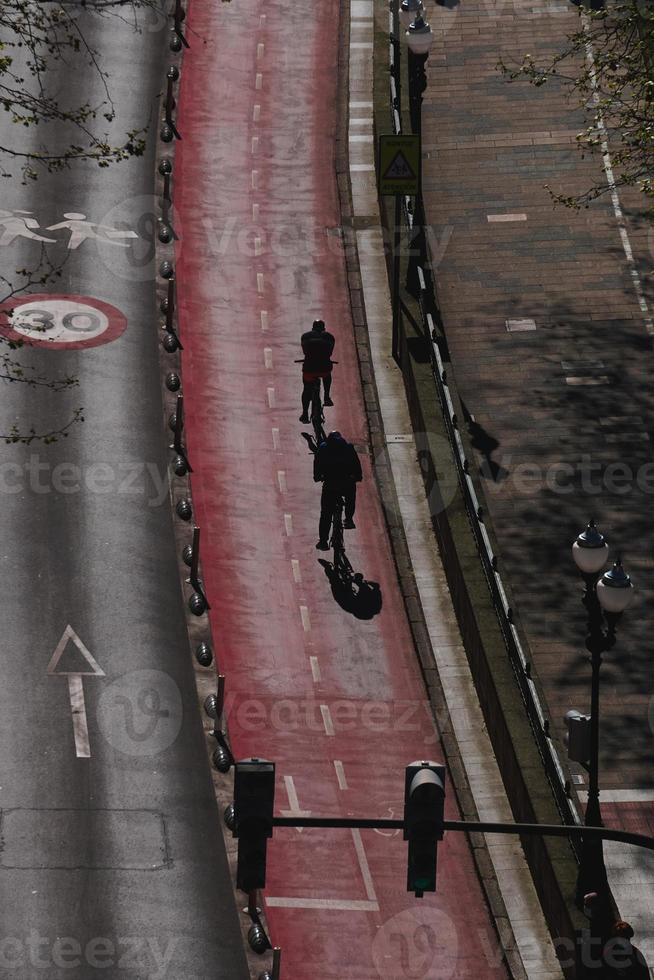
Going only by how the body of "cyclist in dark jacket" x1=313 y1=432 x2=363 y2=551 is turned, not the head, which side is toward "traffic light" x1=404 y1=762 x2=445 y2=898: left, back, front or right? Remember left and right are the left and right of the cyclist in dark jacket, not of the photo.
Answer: back

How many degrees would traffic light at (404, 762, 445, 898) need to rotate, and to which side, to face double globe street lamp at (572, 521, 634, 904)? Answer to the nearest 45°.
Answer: approximately 135° to its left

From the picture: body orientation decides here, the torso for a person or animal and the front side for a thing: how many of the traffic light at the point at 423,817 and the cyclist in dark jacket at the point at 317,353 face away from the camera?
1

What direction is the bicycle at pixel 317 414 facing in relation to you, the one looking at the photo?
facing away from the viewer

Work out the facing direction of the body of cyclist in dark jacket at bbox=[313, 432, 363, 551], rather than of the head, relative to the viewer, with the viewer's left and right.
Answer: facing away from the viewer

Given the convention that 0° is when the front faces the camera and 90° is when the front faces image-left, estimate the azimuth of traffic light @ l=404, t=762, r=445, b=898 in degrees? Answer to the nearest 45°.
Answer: approximately 0°

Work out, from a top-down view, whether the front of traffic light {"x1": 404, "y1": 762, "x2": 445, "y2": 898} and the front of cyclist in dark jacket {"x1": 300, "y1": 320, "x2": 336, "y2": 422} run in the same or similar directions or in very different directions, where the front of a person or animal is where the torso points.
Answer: very different directions

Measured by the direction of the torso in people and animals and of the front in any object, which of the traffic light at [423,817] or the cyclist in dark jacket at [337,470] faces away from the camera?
the cyclist in dark jacket

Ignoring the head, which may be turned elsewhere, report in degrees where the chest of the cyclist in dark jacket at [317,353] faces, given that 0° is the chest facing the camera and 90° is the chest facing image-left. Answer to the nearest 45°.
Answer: approximately 180°
